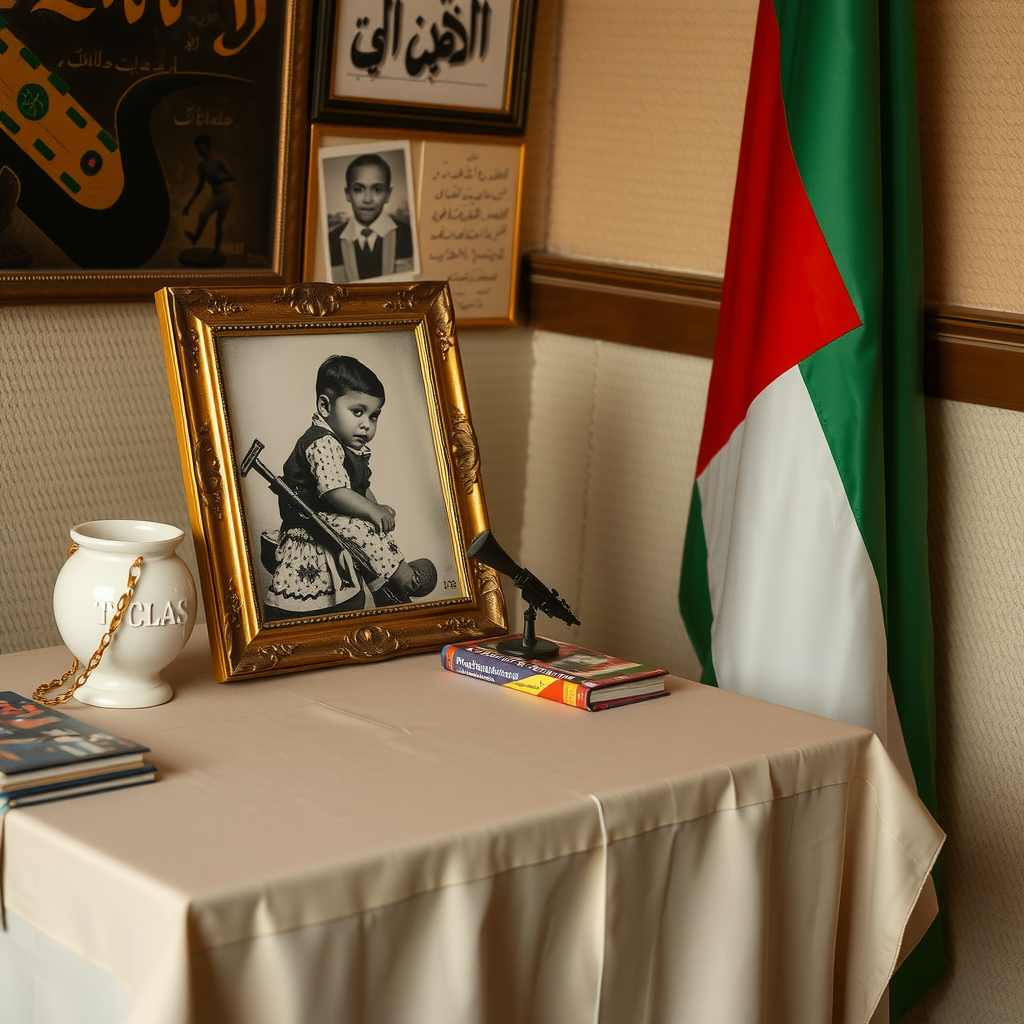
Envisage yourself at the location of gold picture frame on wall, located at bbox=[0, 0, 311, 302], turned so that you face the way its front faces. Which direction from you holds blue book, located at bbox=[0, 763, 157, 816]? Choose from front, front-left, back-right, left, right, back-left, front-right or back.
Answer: front

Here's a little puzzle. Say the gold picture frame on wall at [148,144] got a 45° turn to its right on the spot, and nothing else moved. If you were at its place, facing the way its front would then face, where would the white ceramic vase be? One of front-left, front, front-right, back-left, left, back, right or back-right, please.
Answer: front-left

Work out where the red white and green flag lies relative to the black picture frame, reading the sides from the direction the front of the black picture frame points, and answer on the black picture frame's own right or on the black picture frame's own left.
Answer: on the black picture frame's own left

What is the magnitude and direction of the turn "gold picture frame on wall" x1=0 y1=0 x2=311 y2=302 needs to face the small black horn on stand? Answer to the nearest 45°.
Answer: approximately 45° to its left

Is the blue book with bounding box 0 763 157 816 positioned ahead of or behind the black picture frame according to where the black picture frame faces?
ahead

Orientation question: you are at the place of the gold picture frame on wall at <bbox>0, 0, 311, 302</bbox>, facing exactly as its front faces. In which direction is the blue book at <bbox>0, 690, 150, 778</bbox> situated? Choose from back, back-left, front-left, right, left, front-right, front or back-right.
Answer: front

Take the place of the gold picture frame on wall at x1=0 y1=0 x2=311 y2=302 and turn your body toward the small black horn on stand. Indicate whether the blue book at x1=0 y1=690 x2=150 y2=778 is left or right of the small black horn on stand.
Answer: right

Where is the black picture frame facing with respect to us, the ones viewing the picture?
facing the viewer

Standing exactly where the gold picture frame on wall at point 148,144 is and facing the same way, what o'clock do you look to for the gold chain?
The gold chain is roughly at 12 o'clock from the gold picture frame on wall.

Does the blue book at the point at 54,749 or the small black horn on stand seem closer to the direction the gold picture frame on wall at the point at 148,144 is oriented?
the blue book

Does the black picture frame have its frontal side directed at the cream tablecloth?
yes

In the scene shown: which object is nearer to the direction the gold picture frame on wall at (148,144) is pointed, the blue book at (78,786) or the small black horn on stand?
the blue book

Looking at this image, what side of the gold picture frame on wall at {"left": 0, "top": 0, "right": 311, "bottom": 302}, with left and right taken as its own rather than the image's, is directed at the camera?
front
